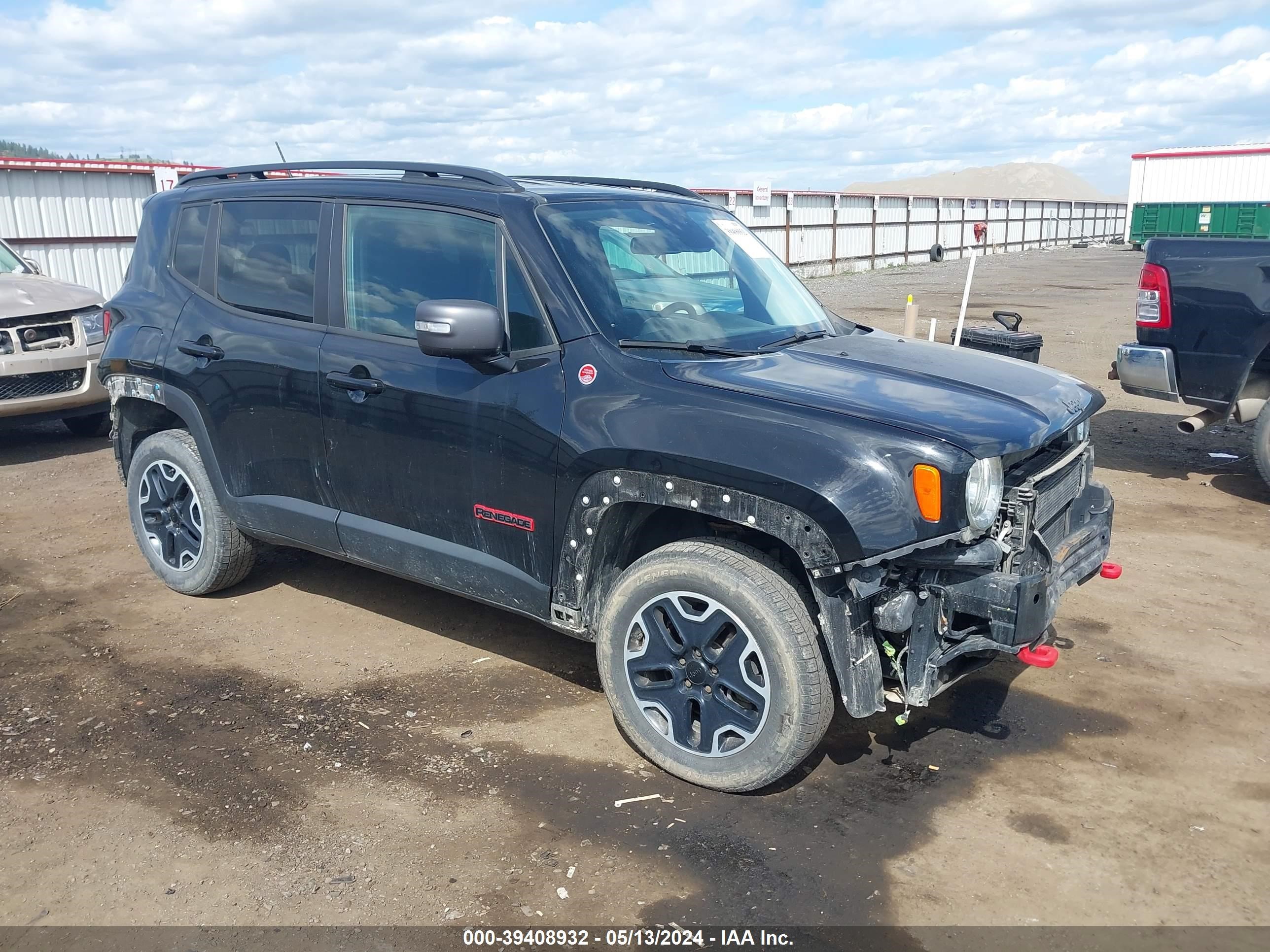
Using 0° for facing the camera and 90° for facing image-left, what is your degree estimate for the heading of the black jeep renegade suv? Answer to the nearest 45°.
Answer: approximately 315°

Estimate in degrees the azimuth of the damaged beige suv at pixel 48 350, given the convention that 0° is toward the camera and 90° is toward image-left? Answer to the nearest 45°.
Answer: approximately 315°

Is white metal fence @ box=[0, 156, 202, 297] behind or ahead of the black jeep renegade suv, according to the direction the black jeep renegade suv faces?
behind

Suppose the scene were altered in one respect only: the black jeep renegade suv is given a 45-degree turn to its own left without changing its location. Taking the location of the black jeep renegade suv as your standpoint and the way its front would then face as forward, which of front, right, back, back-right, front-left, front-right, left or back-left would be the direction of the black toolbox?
front-left

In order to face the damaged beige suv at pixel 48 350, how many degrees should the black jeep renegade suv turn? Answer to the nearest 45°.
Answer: approximately 180°

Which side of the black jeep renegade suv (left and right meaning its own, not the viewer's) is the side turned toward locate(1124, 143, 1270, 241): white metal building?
left

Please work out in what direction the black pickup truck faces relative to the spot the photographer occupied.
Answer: facing to the right of the viewer

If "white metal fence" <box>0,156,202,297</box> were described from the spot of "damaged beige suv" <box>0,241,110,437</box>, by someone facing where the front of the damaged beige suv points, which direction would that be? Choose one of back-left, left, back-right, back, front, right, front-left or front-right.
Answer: back-left
